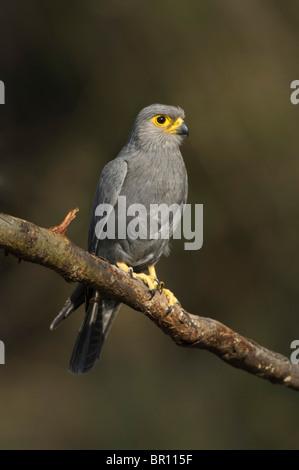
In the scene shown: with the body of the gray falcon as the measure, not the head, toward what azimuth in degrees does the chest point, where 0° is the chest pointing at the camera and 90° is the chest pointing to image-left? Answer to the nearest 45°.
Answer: approximately 315°
